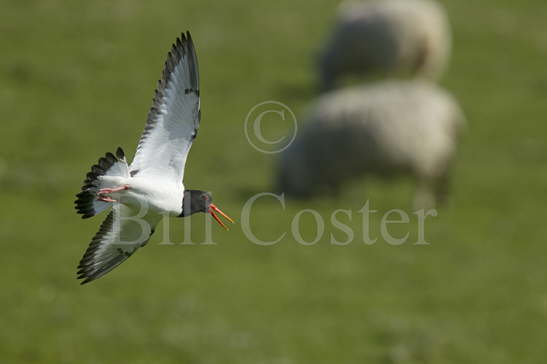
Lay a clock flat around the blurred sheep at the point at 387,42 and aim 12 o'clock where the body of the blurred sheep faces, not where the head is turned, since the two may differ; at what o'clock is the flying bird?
The flying bird is roughly at 9 o'clock from the blurred sheep.
